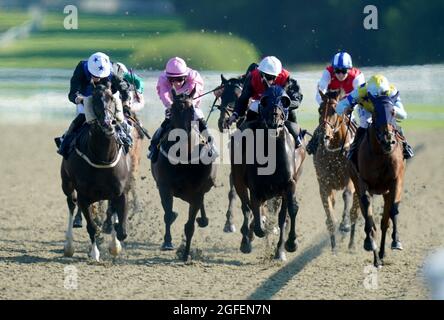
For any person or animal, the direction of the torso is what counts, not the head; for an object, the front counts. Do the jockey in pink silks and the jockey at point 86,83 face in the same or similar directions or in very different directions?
same or similar directions

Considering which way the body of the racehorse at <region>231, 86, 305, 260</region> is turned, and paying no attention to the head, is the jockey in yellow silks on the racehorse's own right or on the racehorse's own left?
on the racehorse's own left

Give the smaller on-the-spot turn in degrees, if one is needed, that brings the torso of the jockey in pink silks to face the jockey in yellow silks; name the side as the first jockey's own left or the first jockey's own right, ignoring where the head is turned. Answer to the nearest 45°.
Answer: approximately 45° to the first jockey's own left

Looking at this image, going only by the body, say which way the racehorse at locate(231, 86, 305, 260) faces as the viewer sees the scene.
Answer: toward the camera

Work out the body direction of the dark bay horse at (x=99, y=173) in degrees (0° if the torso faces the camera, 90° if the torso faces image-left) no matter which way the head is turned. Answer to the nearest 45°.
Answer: approximately 0°

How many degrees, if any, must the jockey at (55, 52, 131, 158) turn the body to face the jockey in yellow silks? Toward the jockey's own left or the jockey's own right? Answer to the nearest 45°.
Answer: approximately 90° to the jockey's own left

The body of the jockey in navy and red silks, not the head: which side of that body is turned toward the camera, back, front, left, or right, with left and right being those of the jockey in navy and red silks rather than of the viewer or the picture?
front

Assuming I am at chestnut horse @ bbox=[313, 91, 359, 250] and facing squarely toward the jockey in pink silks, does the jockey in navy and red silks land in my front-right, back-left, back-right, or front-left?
front-left

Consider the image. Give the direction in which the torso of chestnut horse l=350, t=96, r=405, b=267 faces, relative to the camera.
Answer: toward the camera

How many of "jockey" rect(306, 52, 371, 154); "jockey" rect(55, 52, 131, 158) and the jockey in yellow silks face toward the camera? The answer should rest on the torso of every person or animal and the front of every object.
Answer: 3

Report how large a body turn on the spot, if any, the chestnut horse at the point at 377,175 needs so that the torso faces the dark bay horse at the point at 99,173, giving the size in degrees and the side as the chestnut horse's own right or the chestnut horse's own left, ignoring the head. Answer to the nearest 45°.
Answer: approximately 90° to the chestnut horse's own right

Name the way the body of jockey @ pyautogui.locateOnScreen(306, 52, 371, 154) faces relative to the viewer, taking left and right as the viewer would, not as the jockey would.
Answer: facing the viewer
